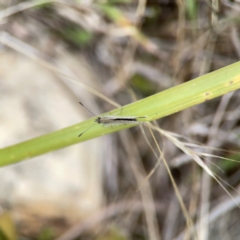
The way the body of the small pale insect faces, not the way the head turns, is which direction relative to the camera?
to the viewer's left
